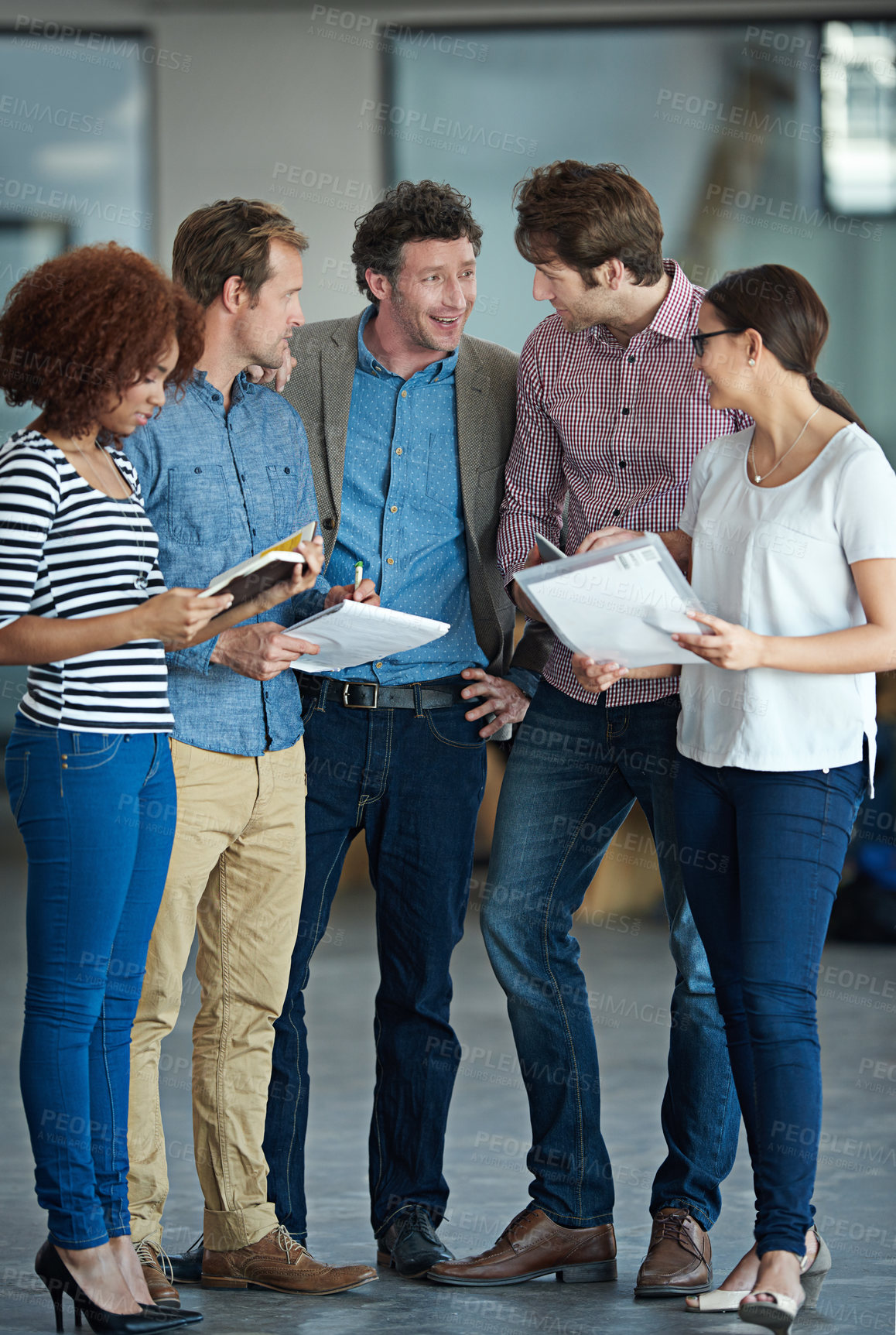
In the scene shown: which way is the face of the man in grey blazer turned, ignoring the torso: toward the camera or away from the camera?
toward the camera

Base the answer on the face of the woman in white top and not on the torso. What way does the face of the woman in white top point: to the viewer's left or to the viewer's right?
to the viewer's left

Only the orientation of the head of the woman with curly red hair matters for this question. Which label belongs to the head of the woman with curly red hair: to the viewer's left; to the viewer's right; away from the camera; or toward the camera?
to the viewer's right

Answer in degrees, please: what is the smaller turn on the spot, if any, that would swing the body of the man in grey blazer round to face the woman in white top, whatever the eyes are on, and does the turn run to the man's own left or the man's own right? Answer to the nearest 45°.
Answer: approximately 45° to the man's own left

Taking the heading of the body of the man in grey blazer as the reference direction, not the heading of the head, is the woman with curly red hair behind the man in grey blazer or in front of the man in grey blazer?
in front

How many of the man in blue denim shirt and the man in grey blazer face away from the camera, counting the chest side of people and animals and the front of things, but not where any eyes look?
0

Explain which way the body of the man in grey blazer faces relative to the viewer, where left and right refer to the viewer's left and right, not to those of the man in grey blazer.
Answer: facing the viewer

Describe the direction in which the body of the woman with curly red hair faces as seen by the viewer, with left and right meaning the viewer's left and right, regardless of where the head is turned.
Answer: facing the viewer and to the right of the viewer

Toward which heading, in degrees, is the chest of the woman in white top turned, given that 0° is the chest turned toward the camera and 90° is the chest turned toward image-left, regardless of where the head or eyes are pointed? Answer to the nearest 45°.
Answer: approximately 45°

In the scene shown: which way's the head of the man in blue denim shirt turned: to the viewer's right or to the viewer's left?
to the viewer's right

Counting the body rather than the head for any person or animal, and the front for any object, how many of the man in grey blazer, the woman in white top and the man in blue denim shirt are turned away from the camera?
0

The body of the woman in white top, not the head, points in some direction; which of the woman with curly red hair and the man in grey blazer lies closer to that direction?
the woman with curly red hair

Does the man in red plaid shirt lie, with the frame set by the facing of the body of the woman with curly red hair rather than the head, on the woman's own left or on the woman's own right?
on the woman's own left

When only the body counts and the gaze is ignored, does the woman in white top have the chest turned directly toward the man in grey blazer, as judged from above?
no
